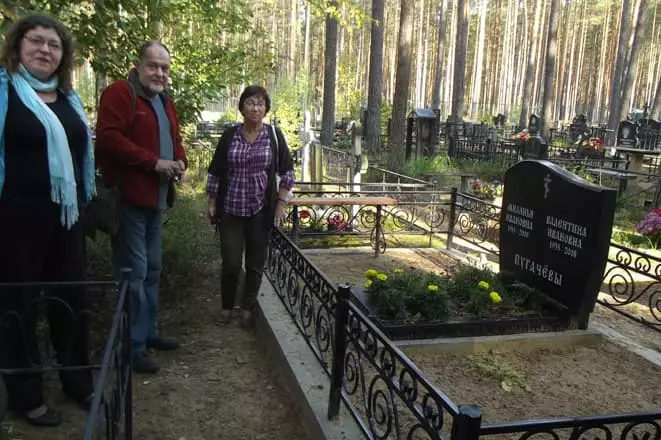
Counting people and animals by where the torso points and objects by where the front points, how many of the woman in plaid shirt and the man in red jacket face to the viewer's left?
0

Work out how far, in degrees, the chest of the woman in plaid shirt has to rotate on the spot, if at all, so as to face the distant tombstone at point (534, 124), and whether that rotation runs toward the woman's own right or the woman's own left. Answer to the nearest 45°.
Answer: approximately 135° to the woman's own left

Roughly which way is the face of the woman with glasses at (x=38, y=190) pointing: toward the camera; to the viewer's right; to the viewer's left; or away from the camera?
toward the camera

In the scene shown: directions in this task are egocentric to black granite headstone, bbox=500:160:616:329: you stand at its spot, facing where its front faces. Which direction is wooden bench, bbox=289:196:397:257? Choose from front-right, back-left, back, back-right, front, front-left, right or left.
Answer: right

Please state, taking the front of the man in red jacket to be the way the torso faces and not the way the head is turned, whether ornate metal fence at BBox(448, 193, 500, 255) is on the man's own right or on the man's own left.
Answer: on the man's own left

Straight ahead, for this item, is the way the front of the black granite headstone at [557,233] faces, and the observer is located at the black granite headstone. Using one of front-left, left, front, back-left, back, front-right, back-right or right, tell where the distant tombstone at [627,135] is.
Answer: back-right

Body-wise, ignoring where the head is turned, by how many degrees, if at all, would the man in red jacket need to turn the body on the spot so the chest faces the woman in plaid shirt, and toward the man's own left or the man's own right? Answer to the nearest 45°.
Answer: approximately 90° to the man's own left

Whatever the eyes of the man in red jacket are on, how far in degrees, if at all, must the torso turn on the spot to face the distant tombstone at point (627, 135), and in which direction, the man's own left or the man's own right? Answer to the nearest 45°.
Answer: approximately 90° to the man's own left

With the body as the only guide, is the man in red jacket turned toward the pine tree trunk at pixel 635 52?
no

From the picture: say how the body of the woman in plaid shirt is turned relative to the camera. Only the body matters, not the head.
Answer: toward the camera

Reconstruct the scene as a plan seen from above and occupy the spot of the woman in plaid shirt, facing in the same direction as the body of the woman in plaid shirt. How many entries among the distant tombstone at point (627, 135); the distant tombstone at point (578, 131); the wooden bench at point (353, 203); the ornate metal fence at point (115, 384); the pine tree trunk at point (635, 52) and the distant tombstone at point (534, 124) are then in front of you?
1

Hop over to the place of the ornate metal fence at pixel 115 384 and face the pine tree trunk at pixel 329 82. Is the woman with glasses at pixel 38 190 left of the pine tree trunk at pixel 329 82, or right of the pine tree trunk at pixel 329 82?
left

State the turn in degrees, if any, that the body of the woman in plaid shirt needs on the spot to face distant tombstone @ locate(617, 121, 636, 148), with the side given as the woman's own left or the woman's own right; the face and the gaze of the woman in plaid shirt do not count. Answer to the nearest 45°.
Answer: approximately 135° to the woman's own left

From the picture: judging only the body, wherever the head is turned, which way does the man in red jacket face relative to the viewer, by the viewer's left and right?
facing the viewer and to the right of the viewer

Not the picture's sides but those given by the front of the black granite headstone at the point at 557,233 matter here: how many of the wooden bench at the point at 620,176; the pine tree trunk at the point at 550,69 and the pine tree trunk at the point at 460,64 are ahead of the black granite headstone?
0

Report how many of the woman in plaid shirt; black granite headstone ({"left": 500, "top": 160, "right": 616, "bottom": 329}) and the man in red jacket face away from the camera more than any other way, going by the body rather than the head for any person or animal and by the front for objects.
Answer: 0

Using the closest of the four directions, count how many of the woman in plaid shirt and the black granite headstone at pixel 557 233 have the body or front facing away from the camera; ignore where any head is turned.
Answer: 0

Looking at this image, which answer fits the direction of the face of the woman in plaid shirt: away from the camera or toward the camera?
toward the camera

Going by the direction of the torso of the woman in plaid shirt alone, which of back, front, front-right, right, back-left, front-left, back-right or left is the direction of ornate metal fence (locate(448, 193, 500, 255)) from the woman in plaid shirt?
back-left

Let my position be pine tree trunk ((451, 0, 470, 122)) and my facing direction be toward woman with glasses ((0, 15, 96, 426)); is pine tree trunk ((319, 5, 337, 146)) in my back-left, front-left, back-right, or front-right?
front-right

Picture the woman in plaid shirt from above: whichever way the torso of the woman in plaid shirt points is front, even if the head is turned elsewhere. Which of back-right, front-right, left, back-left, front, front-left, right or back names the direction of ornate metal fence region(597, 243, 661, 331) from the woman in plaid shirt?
left

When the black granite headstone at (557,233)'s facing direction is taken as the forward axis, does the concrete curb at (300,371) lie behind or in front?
in front
